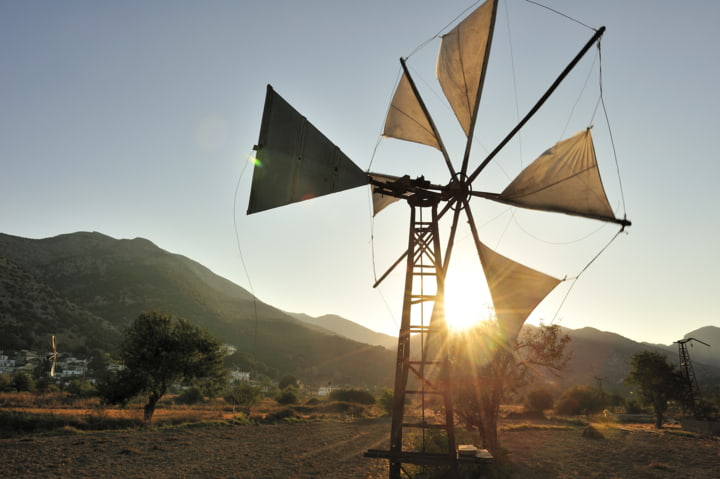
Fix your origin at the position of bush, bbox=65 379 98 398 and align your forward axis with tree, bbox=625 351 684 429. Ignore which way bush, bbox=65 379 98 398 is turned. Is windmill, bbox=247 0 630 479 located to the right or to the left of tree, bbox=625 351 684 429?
right

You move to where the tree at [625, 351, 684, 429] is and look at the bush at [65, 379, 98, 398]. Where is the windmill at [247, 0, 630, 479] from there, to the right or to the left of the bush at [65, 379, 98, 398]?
left

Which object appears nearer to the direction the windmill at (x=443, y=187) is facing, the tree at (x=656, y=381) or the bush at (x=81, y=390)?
the tree

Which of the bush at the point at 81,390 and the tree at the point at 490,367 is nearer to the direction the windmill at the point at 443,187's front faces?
the tree
